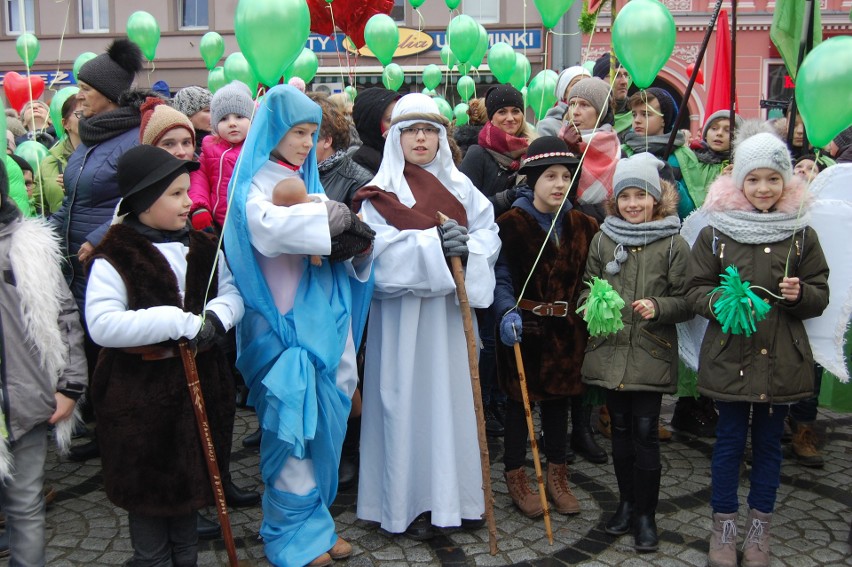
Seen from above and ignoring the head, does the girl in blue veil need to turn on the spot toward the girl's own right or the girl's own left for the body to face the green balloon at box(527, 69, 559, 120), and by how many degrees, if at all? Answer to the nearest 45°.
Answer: approximately 90° to the girl's own left

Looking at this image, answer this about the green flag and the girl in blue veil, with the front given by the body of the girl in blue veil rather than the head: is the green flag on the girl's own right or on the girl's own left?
on the girl's own left

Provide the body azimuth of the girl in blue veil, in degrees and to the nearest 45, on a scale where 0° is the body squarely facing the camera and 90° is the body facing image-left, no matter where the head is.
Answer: approximately 315°

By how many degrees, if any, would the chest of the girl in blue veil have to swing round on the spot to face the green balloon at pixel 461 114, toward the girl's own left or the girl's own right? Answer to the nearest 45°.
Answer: approximately 135° to the girl's own left

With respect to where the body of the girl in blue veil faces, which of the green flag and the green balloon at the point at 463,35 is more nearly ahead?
the green flag

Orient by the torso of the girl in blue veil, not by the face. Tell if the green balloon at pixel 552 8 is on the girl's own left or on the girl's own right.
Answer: on the girl's own left

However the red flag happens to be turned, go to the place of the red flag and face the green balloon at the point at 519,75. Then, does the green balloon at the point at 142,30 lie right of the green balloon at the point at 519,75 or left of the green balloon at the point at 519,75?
left

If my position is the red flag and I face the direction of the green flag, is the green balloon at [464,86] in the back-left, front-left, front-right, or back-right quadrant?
back-right

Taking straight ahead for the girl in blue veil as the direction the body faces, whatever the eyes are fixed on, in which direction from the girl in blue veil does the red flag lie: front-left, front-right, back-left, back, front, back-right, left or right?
left
